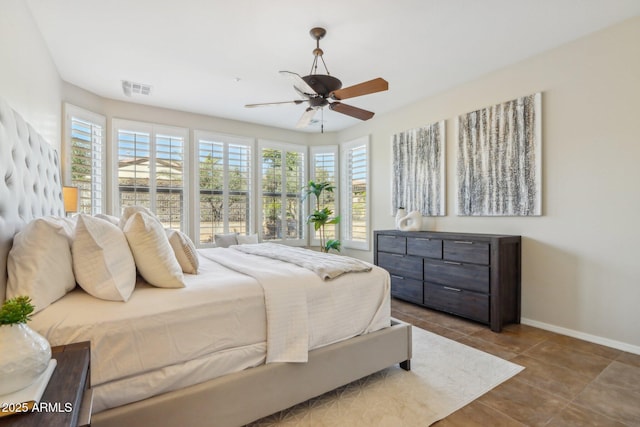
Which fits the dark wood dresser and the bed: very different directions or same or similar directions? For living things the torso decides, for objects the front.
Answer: very different directions

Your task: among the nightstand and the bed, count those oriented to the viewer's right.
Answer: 2

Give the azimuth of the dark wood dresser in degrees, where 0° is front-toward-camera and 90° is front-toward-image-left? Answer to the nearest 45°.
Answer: approximately 45°

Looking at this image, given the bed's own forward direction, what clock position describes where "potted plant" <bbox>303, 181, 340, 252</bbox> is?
The potted plant is roughly at 10 o'clock from the bed.

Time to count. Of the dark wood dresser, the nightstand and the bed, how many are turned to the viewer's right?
2

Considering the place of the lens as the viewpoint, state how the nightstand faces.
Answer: facing to the right of the viewer

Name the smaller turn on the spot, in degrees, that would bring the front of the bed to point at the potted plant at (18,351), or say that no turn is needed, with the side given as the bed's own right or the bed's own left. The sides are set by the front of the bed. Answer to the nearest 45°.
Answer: approximately 135° to the bed's own right

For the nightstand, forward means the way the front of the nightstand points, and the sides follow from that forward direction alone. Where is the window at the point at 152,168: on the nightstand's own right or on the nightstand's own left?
on the nightstand's own left

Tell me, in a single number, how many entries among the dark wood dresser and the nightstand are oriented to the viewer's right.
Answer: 1

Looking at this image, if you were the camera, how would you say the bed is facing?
facing to the right of the viewer
